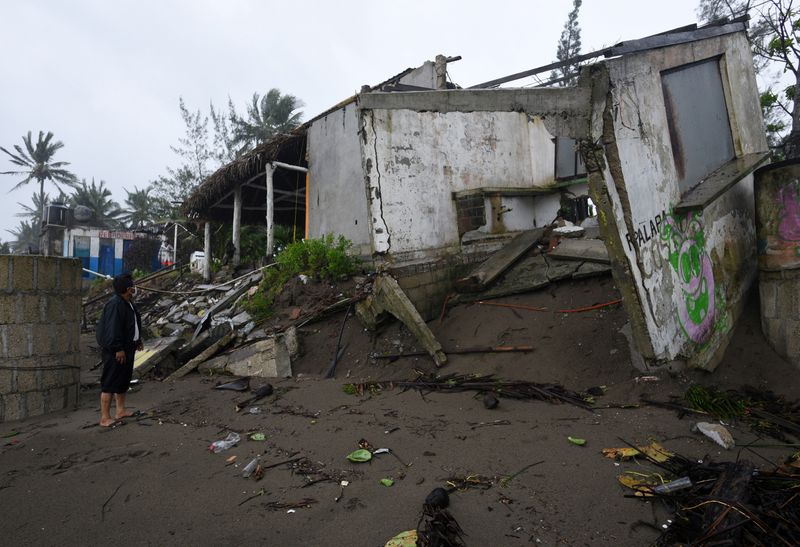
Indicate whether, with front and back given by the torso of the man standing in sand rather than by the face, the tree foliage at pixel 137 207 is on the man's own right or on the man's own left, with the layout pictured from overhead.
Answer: on the man's own left

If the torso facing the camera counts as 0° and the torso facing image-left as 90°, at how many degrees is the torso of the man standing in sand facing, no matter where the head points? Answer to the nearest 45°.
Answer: approximately 270°

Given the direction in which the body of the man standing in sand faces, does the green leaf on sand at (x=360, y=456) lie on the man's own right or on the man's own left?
on the man's own right

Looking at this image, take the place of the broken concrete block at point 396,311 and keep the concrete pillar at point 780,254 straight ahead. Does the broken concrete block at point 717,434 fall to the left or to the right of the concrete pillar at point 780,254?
right

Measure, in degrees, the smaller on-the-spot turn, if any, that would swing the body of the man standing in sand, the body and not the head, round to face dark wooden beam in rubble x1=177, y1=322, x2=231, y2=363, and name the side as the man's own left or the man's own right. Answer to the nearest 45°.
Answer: approximately 45° to the man's own left

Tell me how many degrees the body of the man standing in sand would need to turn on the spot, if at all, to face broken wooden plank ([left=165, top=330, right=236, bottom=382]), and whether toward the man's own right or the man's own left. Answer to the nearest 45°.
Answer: approximately 45° to the man's own left

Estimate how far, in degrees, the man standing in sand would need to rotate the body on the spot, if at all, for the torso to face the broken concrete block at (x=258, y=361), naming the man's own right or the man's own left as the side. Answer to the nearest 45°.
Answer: approximately 45° to the man's own left
